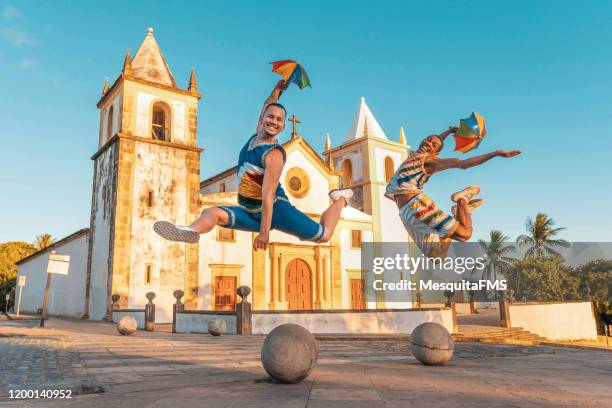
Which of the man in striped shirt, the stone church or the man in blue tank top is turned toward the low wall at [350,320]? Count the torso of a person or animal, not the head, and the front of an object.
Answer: the stone church

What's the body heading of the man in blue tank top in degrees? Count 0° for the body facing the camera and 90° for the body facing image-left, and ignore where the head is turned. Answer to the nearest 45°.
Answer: approximately 45°

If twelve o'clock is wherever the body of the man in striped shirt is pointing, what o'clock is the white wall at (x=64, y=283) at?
The white wall is roughly at 3 o'clock from the man in striped shirt.

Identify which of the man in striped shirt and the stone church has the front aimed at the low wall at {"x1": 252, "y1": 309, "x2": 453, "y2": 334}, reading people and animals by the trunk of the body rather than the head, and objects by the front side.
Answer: the stone church

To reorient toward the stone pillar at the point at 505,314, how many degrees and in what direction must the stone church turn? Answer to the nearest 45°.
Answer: approximately 45° to its left

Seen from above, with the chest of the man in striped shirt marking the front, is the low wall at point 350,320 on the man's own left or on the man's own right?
on the man's own right

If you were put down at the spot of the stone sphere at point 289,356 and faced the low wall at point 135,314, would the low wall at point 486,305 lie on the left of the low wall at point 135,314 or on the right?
right

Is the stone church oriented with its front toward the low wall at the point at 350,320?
yes

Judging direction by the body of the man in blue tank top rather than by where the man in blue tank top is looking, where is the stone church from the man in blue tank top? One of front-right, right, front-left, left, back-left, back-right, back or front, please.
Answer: back-right
